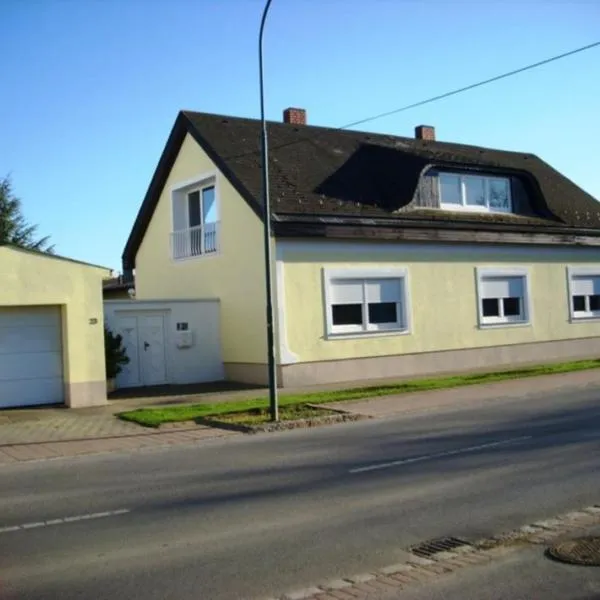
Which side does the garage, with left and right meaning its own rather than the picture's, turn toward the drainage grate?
front

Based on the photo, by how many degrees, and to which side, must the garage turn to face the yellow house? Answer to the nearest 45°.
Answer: approximately 90° to its left

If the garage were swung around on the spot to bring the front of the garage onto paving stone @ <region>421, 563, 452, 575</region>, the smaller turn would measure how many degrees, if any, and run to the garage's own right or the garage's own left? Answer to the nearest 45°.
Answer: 0° — it already faces it

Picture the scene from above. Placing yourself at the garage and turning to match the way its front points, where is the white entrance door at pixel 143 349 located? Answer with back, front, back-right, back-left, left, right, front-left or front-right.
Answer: back-left

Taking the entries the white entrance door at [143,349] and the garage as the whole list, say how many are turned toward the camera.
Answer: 2

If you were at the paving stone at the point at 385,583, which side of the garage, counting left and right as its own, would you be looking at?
front

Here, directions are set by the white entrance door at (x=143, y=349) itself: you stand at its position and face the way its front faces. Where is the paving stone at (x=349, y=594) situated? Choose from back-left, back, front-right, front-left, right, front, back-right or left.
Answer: front

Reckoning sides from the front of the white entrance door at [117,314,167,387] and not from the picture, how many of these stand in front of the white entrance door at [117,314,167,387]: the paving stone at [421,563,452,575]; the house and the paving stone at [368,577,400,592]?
2

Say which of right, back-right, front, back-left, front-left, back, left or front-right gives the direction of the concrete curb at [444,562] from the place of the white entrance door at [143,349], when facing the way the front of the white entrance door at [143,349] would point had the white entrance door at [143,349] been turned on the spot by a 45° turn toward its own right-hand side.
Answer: front-left

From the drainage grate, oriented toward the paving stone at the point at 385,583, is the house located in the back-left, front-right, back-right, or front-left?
back-right

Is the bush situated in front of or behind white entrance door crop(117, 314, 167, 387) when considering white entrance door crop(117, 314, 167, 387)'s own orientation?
in front

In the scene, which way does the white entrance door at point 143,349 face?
toward the camera

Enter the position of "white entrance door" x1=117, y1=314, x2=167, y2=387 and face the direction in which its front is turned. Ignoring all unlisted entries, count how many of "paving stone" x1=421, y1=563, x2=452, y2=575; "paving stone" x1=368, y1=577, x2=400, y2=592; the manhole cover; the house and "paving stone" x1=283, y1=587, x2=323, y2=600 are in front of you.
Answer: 4

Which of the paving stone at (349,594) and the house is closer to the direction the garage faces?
the paving stone

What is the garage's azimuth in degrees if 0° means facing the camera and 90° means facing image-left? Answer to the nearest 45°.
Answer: approximately 0°

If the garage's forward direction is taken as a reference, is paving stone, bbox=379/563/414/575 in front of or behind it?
in front
